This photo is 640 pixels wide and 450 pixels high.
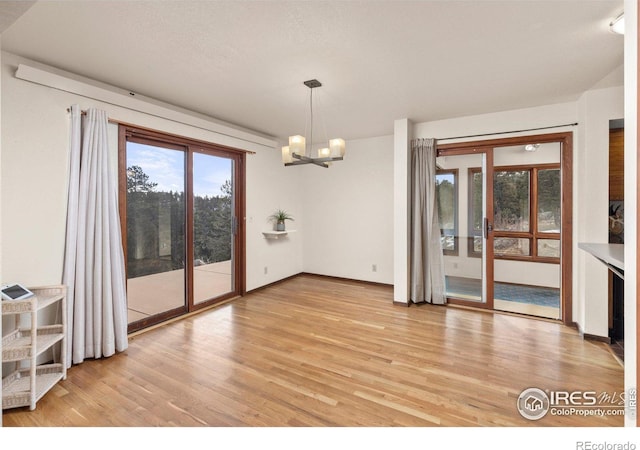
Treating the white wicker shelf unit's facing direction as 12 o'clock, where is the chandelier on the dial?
The chandelier is roughly at 11 o'clock from the white wicker shelf unit.

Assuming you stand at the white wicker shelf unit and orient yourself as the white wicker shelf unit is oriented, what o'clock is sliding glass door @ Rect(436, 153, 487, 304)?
The sliding glass door is roughly at 11 o'clock from the white wicker shelf unit.

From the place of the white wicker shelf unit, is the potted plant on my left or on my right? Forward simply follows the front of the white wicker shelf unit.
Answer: on my left

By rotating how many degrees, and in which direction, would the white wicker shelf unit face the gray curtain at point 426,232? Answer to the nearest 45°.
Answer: approximately 45° to its left

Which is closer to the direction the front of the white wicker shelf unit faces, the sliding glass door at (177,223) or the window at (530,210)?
the window

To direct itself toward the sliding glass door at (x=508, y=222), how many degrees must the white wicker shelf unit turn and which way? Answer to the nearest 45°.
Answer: approximately 45° to its left

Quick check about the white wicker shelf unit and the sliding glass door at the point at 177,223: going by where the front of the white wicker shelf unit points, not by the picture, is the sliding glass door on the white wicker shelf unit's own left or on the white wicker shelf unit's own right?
on the white wicker shelf unit's own left

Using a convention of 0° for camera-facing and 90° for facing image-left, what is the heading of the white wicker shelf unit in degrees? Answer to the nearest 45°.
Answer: approximately 315°

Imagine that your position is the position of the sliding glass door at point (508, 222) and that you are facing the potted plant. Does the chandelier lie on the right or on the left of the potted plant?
left
